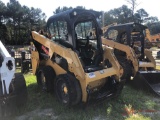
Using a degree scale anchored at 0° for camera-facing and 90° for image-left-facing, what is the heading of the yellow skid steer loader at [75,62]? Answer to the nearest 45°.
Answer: approximately 315°

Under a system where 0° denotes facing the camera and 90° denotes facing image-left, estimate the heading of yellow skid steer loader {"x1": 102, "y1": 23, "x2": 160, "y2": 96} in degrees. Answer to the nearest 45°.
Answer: approximately 315°

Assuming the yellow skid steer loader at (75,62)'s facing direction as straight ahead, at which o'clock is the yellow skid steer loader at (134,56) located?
the yellow skid steer loader at (134,56) is roughly at 9 o'clock from the yellow skid steer loader at (75,62).

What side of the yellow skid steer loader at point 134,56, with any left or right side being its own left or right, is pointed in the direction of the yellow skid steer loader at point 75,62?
right

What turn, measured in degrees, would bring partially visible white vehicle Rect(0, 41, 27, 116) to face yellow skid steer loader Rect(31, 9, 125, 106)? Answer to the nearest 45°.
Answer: approximately 90° to its left

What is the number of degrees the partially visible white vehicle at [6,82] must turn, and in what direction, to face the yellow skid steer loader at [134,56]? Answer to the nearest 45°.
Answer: approximately 90° to its left

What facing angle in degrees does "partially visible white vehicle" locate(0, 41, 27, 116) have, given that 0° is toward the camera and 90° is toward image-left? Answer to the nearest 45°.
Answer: approximately 315°
